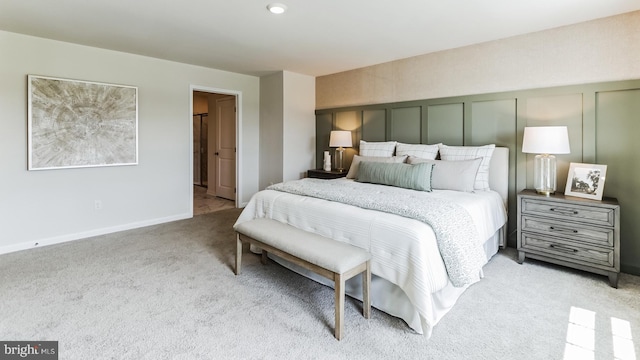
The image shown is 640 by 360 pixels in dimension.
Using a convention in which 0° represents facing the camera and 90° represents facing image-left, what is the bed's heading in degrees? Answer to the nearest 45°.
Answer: approximately 45°

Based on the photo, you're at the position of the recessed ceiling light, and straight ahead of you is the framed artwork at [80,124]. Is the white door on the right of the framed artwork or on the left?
right

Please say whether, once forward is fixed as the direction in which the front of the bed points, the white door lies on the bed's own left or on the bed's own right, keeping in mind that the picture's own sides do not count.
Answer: on the bed's own right

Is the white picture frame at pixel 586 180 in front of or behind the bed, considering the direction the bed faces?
behind
